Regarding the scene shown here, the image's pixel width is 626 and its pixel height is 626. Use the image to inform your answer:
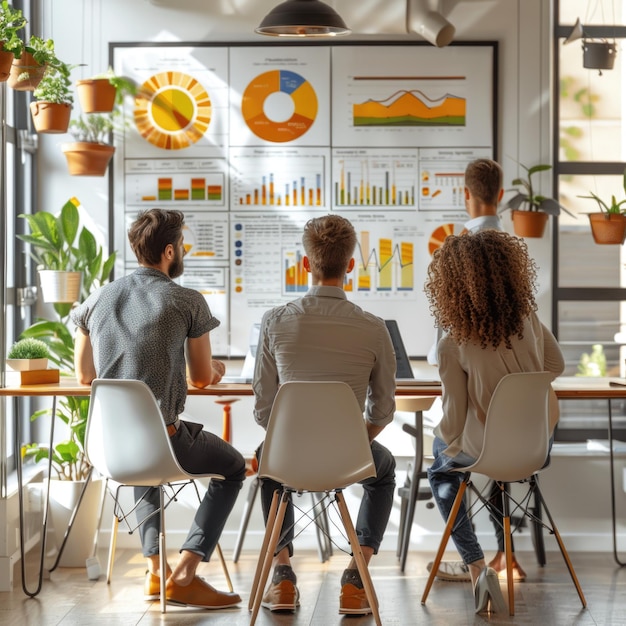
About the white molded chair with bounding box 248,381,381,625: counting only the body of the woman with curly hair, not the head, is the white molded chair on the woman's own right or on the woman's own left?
on the woman's own left

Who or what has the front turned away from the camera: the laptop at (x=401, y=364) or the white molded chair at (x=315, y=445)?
the white molded chair

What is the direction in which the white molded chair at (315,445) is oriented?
away from the camera

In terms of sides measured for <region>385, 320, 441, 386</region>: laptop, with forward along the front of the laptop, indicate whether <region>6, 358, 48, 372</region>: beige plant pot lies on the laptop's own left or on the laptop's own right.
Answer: on the laptop's own right

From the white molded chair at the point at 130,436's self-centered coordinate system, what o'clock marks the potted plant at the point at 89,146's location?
The potted plant is roughly at 10 o'clock from the white molded chair.

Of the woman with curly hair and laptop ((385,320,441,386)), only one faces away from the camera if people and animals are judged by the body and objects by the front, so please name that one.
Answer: the woman with curly hair

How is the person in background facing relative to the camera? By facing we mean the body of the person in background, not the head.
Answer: away from the camera

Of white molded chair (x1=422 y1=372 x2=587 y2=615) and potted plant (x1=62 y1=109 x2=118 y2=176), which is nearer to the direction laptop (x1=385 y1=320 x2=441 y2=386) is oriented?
the white molded chair

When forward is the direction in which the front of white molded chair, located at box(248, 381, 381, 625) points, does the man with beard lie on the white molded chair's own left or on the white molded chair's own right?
on the white molded chair's own left

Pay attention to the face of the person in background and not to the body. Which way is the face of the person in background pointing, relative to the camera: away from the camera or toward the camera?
away from the camera

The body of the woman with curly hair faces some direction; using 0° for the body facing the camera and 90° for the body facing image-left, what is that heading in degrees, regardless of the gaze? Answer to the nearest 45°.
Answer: approximately 180°

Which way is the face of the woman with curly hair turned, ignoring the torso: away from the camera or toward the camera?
away from the camera

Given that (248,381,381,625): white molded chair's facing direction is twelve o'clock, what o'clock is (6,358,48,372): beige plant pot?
The beige plant pot is roughly at 10 o'clock from the white molded chair.
